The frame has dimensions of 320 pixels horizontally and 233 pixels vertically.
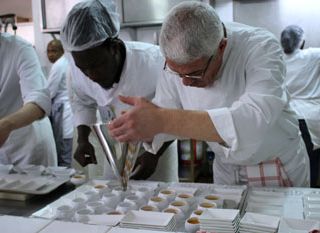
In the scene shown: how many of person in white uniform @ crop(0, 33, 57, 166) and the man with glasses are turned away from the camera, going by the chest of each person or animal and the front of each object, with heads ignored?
0

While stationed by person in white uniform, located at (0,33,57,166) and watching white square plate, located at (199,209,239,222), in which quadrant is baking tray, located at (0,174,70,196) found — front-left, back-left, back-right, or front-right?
front-right

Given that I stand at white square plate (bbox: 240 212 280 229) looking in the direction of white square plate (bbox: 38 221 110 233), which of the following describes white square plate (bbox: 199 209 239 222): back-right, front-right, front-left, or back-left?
front-right

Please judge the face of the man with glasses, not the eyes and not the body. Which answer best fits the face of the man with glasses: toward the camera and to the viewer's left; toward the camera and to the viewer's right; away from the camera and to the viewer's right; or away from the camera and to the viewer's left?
toward the camera and to the viewer's left

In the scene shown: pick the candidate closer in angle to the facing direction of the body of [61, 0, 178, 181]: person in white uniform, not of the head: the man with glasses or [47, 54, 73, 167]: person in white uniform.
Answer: the man with glasses

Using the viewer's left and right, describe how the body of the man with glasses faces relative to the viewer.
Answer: facing the viewer and to the left of the viewer

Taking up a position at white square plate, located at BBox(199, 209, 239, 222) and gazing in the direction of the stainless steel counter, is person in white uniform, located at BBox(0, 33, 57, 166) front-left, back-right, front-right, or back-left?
front-right

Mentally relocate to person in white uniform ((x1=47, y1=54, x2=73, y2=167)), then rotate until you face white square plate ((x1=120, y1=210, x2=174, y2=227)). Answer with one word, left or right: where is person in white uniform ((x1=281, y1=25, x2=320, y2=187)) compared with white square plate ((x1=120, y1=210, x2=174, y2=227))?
left

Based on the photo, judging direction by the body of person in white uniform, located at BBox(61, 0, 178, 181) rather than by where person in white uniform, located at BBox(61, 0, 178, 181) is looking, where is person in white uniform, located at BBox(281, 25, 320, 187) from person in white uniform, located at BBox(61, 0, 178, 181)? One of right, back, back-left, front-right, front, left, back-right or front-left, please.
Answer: back
